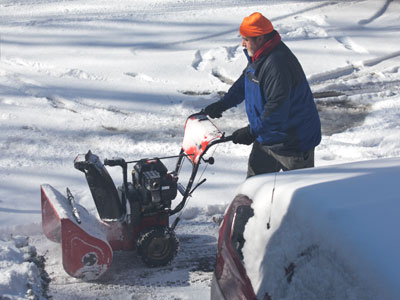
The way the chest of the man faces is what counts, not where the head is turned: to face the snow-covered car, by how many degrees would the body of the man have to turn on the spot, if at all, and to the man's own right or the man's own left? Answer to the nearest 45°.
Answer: approximately 90° to the man's own left

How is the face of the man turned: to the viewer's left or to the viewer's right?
to the viewer's left

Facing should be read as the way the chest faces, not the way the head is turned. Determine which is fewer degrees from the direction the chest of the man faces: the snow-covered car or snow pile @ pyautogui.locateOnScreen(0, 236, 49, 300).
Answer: the snow pile

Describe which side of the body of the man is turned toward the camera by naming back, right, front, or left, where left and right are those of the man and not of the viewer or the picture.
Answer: left

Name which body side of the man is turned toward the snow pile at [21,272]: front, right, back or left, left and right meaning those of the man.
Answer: front

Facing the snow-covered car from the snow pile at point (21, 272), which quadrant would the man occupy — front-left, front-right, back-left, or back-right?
front-left
